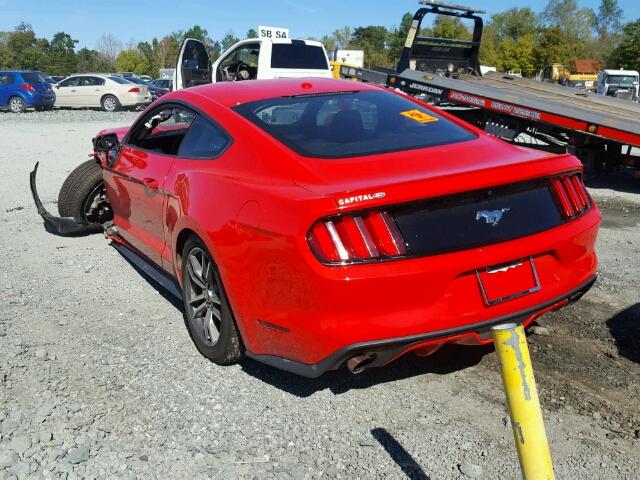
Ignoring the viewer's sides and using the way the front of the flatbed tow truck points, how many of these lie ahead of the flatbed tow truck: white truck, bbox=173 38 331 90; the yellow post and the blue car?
2

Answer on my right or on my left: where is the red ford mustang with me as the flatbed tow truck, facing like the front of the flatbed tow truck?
on my left

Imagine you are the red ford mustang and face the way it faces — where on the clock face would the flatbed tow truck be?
The flatbed tow truck is roughly at 2 o'clock from the red ford mustang.

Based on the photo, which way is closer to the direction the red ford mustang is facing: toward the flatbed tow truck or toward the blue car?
the blue car

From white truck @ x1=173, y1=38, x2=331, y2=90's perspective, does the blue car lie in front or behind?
in front

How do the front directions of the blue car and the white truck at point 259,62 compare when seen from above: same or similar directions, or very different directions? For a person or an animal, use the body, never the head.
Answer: same or similar directions

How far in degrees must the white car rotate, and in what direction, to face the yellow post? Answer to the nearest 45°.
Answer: approximately 135° to its left

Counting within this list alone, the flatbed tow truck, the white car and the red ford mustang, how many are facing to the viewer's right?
0

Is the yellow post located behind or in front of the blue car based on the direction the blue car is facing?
behind

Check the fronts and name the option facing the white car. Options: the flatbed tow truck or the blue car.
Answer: the flatbed tow truck

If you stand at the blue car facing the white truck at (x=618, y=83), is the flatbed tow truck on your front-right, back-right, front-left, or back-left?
front-right

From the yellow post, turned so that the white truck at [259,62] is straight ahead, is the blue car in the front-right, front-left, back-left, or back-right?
front-left

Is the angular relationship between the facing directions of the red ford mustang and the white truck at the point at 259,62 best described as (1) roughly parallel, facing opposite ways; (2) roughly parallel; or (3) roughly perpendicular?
roughly parallel

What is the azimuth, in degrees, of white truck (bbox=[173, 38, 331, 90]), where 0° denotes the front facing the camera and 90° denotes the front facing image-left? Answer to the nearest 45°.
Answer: approximately 135°

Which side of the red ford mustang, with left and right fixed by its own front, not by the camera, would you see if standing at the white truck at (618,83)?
right

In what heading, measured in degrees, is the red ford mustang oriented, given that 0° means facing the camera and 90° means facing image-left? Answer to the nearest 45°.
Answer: approximately 135°

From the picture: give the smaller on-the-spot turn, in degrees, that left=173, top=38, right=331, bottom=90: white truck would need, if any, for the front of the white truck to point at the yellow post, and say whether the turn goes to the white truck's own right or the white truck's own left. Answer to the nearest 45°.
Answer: approximately 135° to the white truck's own left

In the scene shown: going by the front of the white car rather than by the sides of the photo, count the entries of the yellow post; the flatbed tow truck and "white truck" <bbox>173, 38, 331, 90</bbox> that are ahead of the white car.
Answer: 0

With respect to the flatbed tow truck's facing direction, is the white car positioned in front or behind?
in front

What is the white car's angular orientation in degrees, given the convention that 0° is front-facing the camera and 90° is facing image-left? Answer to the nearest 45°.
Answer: approximately 135°

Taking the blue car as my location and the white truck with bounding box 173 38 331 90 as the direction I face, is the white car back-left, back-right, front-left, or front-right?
front-left

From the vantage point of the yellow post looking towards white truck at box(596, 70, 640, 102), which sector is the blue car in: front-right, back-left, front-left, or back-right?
front-left
